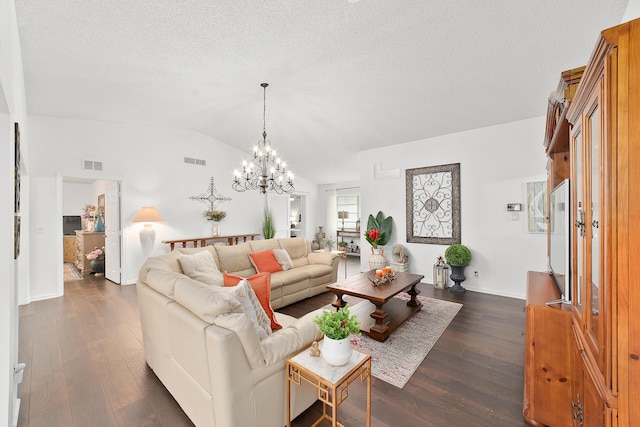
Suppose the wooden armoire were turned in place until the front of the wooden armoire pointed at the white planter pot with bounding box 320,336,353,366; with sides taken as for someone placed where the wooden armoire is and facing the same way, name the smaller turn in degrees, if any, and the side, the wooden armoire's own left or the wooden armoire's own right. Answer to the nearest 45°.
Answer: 0° — it already faces it

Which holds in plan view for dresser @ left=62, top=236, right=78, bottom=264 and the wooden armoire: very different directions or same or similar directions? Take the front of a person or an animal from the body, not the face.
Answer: very different directions

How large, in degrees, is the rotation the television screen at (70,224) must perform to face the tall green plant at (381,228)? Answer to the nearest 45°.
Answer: approximately 45° to its left

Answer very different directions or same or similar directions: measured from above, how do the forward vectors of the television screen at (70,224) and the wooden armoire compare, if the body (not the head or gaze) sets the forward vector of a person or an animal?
very different directions

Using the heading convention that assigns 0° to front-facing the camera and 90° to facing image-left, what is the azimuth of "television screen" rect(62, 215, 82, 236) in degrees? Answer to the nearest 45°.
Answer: approximately 0°

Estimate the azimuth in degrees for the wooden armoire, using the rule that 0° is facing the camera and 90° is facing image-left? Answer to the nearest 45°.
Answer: approximately 90°

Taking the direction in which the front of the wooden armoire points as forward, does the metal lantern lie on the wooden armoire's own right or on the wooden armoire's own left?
on the wooden armoire's own right
